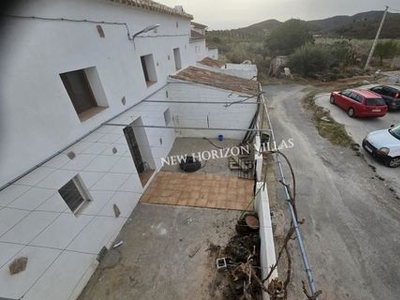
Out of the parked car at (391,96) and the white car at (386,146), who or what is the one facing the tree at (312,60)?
the parked car

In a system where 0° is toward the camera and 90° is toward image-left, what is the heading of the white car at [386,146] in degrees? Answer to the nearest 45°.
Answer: approximately 45°

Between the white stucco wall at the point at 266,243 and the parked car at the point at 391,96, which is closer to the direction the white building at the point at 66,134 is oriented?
the white stucco wall

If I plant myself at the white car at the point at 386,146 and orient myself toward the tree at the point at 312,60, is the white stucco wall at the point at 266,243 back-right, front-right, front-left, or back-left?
back-left

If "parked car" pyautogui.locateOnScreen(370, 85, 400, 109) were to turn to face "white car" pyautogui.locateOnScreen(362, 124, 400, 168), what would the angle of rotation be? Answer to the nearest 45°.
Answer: approximately 135° to its left

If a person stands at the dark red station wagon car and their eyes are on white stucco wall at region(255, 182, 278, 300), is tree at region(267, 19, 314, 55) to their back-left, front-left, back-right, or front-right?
back-right

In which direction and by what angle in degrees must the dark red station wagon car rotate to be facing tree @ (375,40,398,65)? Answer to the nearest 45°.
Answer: approximately 45° to its right

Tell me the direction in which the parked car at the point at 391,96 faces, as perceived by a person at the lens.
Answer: facing away from the viewer and to the left of the viewer

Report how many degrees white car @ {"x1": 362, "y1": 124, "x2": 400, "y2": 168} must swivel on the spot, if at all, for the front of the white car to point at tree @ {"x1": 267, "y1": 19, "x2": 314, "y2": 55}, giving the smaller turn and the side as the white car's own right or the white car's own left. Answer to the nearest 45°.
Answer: approximately 90° to the white car's own right

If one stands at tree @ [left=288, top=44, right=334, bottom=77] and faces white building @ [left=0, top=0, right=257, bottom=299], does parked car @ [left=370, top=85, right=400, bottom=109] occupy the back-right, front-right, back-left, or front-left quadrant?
front-left

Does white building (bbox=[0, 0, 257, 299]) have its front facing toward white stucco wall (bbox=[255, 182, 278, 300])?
yes

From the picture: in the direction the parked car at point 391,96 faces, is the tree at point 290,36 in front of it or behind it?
in front

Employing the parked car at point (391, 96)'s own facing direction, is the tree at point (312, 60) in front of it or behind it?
in front

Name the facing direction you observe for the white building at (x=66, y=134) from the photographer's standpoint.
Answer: facing the viewer and to the right of the viewer

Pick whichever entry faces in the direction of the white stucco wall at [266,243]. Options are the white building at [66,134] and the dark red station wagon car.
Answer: the white building

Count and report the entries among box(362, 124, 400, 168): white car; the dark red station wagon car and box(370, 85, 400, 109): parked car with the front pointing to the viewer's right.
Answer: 0

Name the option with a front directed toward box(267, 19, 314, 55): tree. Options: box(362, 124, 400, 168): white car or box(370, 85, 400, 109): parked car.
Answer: the parked car

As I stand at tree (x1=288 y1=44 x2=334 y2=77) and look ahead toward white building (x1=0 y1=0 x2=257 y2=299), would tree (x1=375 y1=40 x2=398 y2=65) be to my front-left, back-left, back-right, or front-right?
back-left

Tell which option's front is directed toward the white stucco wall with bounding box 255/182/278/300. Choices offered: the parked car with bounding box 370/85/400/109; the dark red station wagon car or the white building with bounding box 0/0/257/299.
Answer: the white building

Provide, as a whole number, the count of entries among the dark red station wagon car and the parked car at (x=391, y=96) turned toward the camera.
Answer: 0
